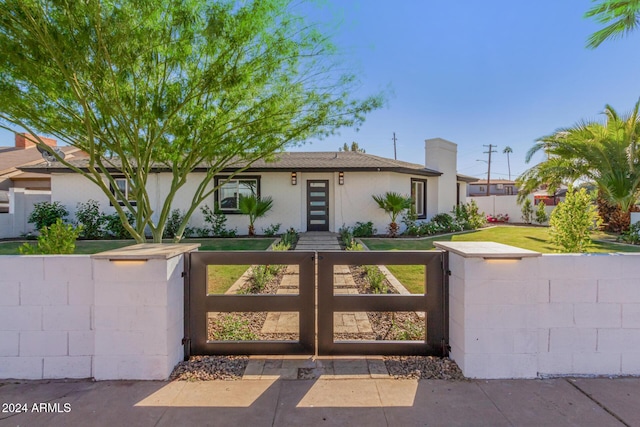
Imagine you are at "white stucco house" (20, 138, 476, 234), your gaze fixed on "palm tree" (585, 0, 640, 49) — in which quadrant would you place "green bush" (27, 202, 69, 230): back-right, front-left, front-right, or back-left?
back-right

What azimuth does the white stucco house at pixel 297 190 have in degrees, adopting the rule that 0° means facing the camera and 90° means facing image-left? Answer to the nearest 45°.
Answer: approximately 0°

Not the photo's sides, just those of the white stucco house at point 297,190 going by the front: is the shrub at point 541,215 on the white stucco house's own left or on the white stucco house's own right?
on the white stucco house's own left

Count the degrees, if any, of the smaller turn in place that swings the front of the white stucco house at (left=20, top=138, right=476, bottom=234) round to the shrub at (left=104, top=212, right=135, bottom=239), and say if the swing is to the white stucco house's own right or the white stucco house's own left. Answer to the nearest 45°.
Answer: approximately 90° to the white stucco house's own right

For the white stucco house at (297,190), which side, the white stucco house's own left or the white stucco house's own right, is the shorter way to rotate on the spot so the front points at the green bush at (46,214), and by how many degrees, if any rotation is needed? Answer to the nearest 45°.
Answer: approximately 90° to the white stucco house's own right

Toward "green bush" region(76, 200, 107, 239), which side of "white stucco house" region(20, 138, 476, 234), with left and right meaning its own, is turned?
right

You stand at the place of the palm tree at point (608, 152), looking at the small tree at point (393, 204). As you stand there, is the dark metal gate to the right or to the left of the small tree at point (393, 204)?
left

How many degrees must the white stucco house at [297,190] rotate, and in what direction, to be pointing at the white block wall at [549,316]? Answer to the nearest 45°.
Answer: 0° — it already faces it

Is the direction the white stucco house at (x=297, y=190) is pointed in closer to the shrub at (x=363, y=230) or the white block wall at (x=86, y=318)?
the white block wall

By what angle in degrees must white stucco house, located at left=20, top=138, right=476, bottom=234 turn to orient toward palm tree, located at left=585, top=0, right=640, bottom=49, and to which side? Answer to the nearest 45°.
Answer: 0° — it already faces it

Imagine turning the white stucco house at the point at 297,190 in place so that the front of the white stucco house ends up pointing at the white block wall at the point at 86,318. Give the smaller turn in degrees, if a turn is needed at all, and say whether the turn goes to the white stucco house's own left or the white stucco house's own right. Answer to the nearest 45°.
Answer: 0° — it already faces it

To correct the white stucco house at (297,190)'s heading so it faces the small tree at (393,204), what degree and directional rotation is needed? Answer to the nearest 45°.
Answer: approximately 90° to its left
